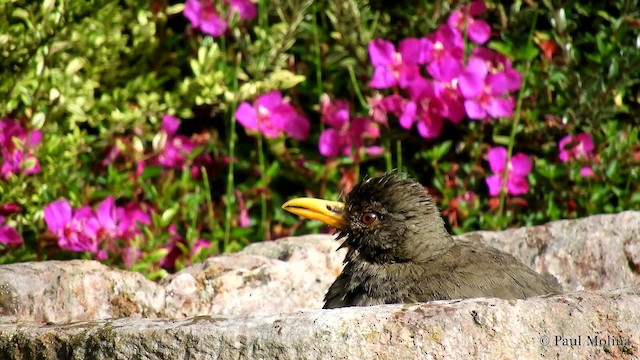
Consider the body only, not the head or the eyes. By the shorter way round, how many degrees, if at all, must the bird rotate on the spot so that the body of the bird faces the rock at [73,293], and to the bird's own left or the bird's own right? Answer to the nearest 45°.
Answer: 0° — it already faces it

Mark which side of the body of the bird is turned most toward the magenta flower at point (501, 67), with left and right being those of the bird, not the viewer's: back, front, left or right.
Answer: right

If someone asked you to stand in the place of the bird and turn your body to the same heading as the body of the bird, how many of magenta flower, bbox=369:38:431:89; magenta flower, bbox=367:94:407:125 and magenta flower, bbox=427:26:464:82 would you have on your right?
3

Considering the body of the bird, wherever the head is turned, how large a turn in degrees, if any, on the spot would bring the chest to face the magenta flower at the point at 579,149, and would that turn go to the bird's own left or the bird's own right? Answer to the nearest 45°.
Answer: approximately 135° to the bird's own right

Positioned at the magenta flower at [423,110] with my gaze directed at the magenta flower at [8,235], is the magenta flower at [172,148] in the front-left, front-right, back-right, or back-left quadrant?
front-right

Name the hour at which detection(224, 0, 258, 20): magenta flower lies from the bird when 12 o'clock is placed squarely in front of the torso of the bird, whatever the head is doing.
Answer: The magenta flower is roughly at 2 o'clock from the bird.

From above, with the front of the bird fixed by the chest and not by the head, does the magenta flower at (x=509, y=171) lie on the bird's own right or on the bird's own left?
on the bird's own right

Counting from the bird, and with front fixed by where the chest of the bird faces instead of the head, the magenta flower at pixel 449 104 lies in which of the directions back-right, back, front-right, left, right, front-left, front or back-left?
right

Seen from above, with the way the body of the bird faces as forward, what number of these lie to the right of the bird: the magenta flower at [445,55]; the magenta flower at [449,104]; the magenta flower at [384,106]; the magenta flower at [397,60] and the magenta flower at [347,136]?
5

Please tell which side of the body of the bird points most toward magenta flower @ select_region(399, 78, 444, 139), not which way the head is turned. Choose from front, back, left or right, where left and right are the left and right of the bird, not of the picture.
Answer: right

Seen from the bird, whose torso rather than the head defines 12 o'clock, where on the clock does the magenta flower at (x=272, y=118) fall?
The magenta flower is roughly at 2 o'clock from the bird.

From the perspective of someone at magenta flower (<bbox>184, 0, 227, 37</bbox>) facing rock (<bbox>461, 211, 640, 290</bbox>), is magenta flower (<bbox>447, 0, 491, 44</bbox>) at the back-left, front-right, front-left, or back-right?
front-left

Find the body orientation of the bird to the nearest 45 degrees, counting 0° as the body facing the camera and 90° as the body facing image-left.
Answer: approximately 90°

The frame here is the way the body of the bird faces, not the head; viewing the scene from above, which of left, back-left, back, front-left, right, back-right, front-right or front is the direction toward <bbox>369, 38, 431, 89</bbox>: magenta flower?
right
